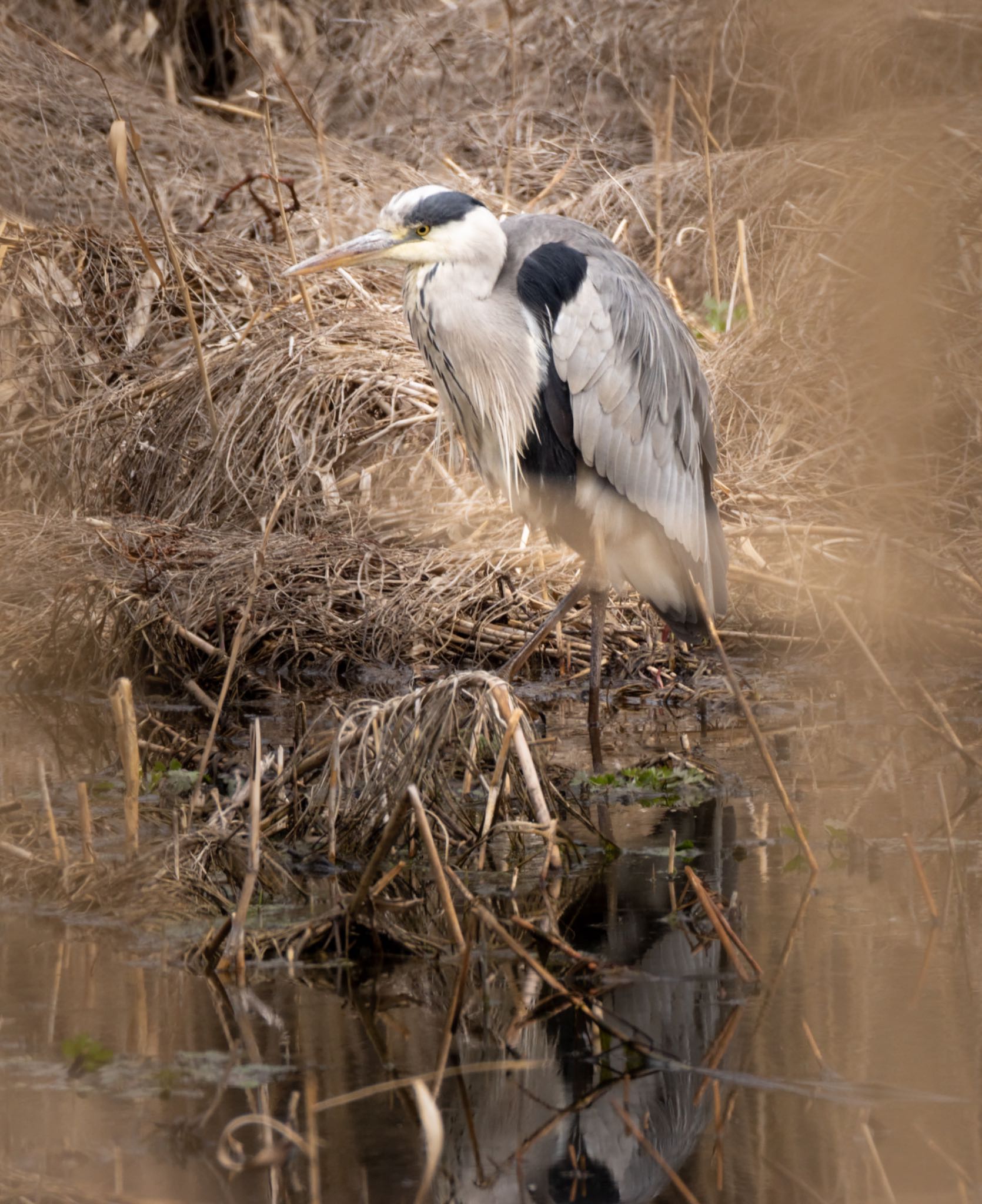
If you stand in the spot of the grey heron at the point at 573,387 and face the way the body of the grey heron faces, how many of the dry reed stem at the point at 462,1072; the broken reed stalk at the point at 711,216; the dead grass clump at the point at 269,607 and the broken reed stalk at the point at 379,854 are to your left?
2

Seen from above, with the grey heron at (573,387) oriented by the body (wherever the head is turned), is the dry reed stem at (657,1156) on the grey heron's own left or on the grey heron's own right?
on the grey heron's own left

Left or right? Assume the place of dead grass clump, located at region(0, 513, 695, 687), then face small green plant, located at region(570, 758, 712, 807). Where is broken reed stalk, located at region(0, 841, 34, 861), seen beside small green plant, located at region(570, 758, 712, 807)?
right

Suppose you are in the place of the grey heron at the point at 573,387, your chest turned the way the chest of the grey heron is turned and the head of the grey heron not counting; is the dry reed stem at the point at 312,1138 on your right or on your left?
on your left

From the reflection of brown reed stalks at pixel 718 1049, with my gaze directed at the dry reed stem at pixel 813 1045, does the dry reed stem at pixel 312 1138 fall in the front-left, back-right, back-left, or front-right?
back-right

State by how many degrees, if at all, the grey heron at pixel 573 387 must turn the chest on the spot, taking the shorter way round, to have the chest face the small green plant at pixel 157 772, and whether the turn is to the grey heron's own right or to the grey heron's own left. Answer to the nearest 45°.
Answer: approximately 45° to the grey heron's own left

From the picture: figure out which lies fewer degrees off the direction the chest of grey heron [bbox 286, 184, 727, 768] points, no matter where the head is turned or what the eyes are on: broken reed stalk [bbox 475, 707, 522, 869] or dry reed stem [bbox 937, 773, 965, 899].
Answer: the broken reed stalk

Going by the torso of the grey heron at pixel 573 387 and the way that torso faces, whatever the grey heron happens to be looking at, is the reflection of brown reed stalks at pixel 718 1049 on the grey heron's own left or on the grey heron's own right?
on the grey heron's own left

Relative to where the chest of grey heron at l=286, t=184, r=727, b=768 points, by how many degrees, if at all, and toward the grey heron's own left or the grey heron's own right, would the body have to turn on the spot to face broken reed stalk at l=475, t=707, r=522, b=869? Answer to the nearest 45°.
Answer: approximately 90° to the grey heron's own left

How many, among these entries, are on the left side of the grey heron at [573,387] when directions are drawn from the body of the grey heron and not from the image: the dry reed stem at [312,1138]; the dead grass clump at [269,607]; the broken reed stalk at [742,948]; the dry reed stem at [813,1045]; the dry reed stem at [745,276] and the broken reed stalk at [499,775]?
4

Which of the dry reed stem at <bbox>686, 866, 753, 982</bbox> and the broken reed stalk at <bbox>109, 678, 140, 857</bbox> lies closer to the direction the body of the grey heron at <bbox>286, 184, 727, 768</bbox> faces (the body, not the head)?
the broken reed stalk

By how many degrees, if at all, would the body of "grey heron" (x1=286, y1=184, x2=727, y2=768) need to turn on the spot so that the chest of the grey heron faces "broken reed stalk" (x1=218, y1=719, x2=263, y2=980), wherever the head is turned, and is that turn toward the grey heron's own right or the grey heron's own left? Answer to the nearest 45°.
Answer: approximately 90° to the grey heron's own left

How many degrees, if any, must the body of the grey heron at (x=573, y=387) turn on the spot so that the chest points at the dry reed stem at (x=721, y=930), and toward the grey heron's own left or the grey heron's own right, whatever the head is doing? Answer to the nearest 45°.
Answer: approximately 90° to the grey heron's own left

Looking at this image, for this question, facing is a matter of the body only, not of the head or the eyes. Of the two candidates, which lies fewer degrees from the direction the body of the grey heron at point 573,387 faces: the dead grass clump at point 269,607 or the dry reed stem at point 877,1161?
the dead grass clump

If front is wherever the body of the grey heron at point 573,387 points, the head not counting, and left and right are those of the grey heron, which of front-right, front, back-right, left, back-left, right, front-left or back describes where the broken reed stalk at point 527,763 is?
left

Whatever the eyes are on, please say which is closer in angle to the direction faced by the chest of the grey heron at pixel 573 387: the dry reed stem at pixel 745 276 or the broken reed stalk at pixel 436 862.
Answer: the broken reed stalk

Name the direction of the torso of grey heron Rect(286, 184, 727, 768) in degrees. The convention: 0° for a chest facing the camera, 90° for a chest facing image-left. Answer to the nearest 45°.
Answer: approximately 90°
